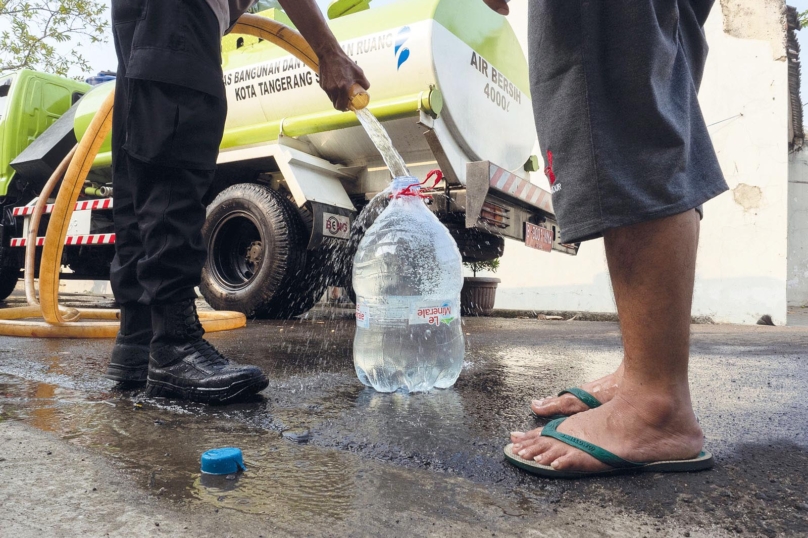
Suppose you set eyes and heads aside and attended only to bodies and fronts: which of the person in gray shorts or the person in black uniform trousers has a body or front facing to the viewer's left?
the person in gray shorts

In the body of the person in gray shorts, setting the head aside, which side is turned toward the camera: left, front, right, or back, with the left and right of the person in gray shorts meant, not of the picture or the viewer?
left

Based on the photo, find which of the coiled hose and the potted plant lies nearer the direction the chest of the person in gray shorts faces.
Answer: the coiled hose

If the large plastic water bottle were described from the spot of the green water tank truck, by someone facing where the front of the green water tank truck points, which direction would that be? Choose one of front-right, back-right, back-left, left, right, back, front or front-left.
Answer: back-left

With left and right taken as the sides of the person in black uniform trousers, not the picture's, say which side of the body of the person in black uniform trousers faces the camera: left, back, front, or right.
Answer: right

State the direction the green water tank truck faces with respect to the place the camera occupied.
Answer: facing away from the viewer and to the left of the viewer

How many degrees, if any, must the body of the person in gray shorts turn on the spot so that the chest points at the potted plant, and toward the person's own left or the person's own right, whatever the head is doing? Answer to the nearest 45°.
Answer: approximately 90° to the person's own right

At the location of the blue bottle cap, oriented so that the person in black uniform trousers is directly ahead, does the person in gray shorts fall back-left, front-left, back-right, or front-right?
back-right

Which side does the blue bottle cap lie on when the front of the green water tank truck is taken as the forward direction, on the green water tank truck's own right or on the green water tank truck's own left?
on the green water tank truck's own left

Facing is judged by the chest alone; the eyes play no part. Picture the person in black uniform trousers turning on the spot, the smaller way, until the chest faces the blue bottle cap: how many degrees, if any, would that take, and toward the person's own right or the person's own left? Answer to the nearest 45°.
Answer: approximately 90° to the person's own right

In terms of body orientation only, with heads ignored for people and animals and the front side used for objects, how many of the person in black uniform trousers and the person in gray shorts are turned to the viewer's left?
1

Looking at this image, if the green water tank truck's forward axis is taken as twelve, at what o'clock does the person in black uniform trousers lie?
The person in black uniform trousers is roughly at 8 o'clock from the green water tank truck.
